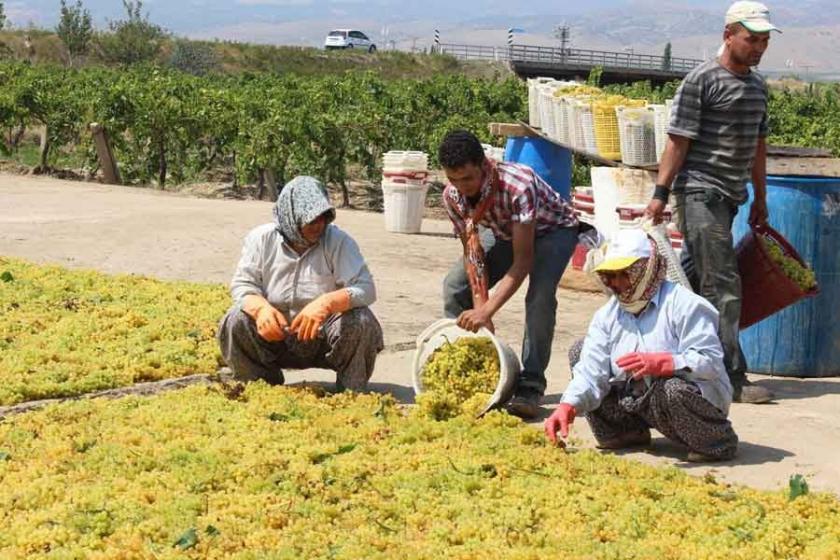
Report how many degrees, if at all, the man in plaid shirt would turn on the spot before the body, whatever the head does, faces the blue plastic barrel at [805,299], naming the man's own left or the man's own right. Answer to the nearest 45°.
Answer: approximately 180°

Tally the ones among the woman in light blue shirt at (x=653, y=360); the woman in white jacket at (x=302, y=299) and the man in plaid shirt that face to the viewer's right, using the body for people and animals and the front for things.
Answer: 0

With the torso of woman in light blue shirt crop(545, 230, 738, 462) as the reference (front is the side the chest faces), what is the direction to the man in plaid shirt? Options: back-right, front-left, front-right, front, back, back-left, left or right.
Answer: right

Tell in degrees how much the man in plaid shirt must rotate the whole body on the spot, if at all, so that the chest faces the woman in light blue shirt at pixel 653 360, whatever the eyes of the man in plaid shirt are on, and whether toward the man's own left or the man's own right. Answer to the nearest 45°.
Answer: approximately 90° to the man's own left

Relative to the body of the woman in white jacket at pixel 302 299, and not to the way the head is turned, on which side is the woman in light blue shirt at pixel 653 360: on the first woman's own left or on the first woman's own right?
on the first woman's own left

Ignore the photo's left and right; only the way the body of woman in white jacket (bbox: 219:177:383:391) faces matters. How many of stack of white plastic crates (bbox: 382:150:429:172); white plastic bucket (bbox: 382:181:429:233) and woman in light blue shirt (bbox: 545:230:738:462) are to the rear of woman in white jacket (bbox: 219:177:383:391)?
2

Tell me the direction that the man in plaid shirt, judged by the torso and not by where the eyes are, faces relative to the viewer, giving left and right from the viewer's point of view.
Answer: facing the viewer and to the left of the viewer

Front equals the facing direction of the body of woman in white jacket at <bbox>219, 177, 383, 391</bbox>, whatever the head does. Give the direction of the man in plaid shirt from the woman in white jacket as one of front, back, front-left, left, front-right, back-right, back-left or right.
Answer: left

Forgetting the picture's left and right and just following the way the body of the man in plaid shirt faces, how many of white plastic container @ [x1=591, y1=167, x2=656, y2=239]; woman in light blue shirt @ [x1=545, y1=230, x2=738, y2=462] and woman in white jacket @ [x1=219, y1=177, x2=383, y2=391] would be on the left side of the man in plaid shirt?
1

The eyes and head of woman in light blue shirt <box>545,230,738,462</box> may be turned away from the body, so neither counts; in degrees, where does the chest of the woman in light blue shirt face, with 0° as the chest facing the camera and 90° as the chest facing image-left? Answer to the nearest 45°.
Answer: approximately 45°

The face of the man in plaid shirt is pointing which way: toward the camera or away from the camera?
toward the camera

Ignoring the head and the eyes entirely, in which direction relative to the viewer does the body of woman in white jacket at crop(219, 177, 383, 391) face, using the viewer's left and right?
facing the viewer

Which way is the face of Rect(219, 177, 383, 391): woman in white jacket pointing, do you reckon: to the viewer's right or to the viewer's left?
to the viewer's right

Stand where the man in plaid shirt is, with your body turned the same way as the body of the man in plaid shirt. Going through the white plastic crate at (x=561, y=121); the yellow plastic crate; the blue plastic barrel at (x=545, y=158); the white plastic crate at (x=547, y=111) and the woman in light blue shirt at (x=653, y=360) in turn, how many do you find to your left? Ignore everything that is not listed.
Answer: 1

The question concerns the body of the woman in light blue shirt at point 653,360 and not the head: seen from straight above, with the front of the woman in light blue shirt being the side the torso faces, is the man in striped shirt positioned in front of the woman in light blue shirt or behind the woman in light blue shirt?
behind

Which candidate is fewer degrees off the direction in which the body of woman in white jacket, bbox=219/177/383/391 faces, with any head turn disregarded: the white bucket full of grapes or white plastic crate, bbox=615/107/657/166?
the white bucket full of grapes
